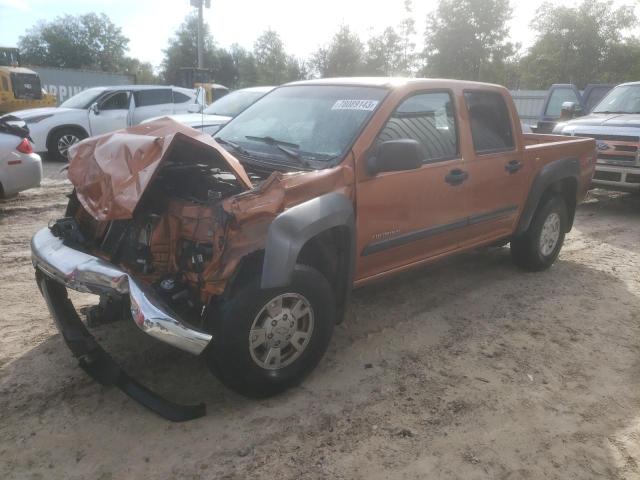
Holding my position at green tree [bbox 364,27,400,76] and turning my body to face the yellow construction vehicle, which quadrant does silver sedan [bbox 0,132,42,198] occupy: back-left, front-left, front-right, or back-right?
front-left

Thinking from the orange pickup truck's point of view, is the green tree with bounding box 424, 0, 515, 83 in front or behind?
behind

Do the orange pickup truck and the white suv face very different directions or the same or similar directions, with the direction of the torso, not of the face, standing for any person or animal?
same or similar directions

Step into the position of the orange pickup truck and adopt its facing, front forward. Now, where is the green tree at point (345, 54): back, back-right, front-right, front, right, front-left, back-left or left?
back-right

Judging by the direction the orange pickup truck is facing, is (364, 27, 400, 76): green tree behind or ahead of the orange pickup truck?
behind

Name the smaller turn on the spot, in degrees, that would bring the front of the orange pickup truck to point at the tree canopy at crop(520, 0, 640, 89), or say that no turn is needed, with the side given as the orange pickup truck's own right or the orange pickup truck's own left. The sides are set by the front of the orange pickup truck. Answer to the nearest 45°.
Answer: approximately 180°

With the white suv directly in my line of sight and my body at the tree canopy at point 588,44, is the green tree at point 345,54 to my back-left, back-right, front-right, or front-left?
front-right

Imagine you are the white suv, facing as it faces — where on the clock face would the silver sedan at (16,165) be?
The silver sedan is roughly at 11 o'clock from the white suv.

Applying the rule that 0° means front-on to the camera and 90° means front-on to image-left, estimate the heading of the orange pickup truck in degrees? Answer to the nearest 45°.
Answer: approximately 45°

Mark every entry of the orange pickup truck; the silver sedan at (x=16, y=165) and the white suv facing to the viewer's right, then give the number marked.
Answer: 0

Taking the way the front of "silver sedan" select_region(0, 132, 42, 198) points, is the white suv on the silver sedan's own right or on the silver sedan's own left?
on the silver sedan's own right

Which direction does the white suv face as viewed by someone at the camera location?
facing the viewer and to the left of the viewer
